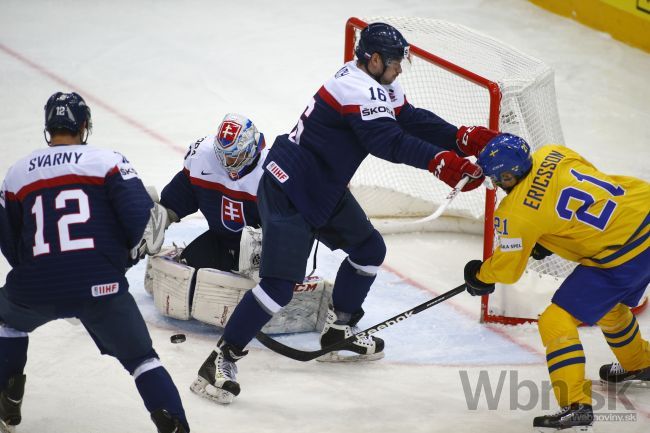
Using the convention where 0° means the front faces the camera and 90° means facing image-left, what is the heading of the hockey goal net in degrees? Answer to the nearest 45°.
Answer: approximately 45°

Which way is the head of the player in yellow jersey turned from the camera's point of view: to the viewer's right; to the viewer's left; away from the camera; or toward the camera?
to the viewer's left

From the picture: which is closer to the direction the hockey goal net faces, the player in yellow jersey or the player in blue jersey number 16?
the player in blue jersey number 16

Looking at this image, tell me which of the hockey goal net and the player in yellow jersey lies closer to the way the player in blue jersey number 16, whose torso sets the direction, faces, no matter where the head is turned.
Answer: the player in yellow jersey

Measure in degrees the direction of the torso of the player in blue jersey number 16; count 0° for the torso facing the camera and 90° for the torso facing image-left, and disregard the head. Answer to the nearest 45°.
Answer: approximately 270°

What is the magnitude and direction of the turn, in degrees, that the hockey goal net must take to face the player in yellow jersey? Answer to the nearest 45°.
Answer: approximately 45° to its left

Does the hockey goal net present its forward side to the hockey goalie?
yes

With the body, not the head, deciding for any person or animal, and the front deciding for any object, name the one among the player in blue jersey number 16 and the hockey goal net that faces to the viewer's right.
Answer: the player in blue jersey number 16

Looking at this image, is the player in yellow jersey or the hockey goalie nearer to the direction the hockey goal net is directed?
the hockey goalie

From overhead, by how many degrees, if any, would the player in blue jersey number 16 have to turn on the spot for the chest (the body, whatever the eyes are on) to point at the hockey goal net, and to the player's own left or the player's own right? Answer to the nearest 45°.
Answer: approximately 45° to the player's own left

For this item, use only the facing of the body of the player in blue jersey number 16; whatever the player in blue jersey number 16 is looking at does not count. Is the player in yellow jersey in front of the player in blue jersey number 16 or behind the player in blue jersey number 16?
in front

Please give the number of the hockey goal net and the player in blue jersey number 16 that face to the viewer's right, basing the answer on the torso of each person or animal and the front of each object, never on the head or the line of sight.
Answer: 1
